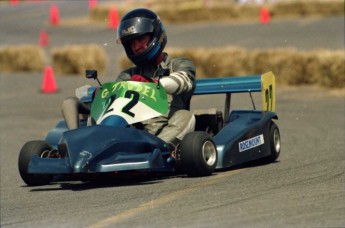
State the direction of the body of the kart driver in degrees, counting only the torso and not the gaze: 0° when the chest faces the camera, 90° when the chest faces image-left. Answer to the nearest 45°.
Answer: approximately 45°

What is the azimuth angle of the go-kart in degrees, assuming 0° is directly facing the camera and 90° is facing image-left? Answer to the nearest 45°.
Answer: approximately 45°

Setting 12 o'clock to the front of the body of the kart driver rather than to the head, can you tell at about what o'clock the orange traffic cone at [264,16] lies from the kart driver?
The orange traffic cone is roughly at 5 o'clock from the kart driver.

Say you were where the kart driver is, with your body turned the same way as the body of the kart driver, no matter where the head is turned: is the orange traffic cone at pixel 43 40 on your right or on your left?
on your right

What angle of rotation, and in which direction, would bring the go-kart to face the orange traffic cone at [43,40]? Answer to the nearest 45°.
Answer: approximately 135° to its right

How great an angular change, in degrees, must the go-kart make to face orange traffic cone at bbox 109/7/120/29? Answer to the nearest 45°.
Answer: approximately 135° to its right

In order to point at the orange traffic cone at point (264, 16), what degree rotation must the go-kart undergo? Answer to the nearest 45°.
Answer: approximately 135° to its right
